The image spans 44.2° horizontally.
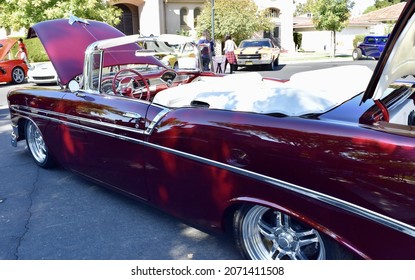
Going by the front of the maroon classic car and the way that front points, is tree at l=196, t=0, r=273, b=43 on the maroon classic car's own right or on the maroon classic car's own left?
on the maroon classic car's own right

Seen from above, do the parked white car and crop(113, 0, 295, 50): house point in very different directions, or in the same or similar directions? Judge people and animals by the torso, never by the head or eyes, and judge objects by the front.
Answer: same or similar directions

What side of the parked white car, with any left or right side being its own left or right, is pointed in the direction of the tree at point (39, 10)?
back

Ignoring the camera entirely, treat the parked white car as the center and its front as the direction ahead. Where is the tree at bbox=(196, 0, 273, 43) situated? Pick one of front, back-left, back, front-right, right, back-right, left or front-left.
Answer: back-left

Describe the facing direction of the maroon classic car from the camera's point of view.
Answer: facing away from the viewer and to the left of the viewer

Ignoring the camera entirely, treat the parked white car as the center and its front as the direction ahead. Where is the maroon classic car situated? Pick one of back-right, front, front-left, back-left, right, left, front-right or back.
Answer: front

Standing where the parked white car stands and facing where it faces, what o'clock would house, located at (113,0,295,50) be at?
The house is roughly at 7 o'clock from the parked white car.

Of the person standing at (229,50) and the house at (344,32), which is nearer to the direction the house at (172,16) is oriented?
the person standing

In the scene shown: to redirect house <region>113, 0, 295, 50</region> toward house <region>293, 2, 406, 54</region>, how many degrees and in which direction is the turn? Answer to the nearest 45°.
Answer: approximately 135° to its left

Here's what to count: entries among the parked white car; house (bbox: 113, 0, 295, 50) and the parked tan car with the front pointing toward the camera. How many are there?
3

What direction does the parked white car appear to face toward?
toward the camera

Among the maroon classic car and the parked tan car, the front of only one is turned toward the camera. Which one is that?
the parked tan car

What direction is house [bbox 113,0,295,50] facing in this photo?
toward the camera

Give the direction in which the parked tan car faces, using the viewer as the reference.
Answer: facing the viewer
